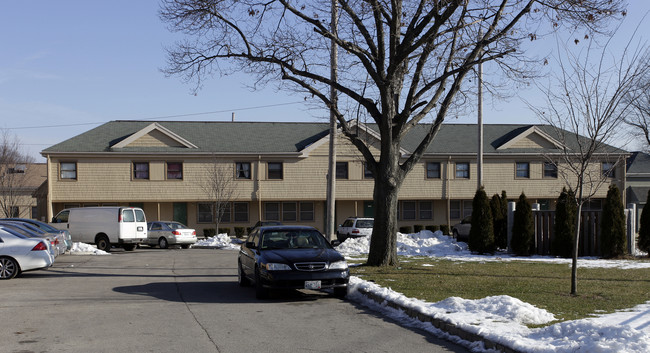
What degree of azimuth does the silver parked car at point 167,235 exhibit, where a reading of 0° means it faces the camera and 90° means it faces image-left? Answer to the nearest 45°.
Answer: approximately 135°

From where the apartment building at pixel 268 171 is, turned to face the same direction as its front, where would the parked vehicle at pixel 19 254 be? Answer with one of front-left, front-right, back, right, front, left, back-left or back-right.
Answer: front

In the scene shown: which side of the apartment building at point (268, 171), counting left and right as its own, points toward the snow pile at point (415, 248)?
front

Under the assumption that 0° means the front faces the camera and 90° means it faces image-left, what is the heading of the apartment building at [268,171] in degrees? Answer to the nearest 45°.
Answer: approximately 0°

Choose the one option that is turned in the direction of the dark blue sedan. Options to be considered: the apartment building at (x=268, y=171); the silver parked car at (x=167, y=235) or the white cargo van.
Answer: the apartment building

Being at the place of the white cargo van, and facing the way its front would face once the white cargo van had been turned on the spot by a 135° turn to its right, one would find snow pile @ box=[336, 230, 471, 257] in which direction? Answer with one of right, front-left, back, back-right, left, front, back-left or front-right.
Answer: front-right

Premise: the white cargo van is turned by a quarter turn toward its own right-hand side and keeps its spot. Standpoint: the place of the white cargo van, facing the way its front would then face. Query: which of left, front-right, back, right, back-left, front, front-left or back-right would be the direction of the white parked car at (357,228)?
front-right

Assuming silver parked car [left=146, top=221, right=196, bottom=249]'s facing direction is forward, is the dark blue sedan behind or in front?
behind

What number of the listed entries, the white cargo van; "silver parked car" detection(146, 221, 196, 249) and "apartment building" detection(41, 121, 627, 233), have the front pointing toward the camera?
1

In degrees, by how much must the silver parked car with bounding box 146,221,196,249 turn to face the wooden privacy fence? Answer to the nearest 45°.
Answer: approximately 180°

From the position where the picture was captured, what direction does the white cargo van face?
facing away from the viewer and to the left of the viewer

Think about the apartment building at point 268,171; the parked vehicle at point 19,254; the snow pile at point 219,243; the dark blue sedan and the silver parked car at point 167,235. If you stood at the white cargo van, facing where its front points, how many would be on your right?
3

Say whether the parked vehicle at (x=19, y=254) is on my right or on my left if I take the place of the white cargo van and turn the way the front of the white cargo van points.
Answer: on my left
